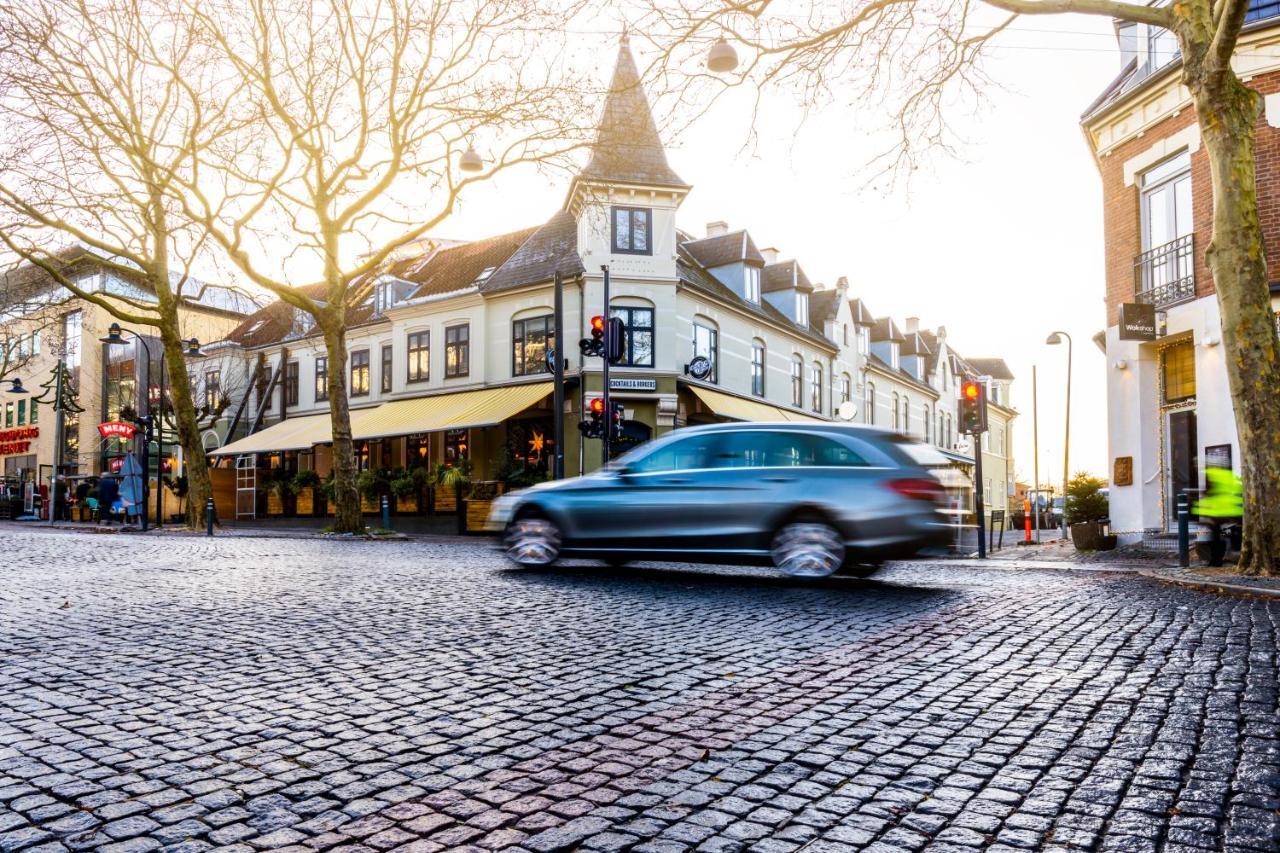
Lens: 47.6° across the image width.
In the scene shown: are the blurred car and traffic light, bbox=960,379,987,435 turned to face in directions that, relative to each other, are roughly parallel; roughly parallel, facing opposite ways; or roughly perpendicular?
roughly perpendicular

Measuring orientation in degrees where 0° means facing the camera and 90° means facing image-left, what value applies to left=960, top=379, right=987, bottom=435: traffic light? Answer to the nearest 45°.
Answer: approximately 0°

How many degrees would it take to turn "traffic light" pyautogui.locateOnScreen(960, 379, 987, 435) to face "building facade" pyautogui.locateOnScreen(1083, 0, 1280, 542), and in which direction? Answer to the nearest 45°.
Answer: approximately 90° to its left

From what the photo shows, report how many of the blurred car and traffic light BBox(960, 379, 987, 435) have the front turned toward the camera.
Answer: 1

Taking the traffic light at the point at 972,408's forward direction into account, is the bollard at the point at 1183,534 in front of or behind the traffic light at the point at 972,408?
in front

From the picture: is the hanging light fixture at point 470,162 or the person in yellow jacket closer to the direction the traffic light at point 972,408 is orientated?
the person in yellow jacket

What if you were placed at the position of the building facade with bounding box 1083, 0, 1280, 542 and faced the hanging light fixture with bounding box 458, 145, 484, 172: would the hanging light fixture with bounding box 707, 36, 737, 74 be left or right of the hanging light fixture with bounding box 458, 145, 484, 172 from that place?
left

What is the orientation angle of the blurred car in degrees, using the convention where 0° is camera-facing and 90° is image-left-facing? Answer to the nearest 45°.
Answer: approximately 90°

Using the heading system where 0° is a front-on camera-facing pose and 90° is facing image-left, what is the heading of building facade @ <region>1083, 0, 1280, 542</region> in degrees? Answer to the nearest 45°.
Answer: approximately 45°

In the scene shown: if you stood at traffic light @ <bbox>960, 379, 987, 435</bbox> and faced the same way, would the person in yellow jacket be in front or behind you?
in front
